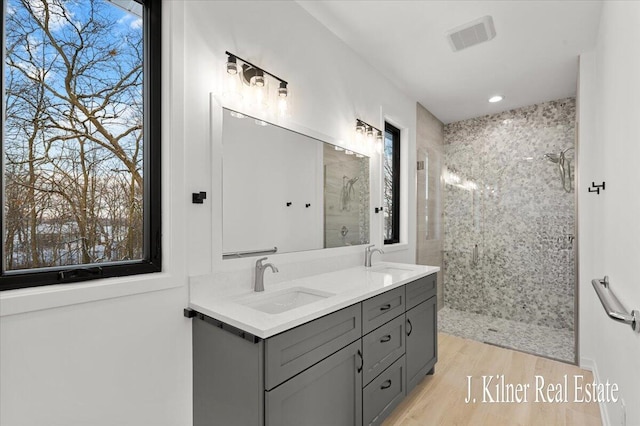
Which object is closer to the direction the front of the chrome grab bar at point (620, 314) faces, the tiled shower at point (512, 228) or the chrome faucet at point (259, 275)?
the chrome faucet

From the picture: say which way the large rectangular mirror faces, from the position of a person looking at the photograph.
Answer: facing the viewer and to the right of the viewer

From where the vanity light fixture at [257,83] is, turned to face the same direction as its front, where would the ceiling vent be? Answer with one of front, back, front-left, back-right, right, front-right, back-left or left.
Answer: front-left

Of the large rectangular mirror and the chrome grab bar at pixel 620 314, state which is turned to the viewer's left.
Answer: the chrome grab bar

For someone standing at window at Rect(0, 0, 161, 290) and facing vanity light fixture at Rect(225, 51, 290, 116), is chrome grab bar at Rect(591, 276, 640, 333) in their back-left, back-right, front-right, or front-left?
front-right

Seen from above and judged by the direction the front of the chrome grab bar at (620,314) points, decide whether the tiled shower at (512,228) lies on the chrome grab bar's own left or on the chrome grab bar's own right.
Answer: on the chrome grab bar's own right

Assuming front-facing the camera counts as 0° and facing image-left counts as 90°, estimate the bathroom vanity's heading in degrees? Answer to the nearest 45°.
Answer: approximately 315°

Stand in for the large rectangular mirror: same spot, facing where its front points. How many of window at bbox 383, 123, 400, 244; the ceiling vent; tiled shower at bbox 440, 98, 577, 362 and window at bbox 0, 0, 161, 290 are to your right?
1

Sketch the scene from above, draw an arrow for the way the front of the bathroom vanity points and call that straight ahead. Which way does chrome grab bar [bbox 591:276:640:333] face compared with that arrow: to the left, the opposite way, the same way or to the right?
the opposite way

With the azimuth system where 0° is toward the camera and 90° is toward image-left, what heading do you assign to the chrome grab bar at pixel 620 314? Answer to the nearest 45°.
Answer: approximately 90°

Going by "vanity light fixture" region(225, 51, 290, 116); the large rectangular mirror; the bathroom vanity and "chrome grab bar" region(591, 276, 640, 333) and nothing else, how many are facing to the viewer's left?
1

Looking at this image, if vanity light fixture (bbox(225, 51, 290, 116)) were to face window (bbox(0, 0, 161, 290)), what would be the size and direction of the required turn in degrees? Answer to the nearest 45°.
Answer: approximately 90° to its right

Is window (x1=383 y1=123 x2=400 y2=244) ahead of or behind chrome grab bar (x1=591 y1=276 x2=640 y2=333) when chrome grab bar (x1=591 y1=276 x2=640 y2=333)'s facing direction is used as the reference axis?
ahead

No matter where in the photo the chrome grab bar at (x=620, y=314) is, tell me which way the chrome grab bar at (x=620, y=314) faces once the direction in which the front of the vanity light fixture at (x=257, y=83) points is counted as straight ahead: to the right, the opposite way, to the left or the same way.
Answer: the opposite way

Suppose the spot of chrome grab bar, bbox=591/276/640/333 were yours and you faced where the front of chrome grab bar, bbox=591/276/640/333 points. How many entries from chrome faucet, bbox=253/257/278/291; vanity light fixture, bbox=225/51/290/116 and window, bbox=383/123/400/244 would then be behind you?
0
